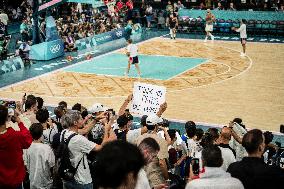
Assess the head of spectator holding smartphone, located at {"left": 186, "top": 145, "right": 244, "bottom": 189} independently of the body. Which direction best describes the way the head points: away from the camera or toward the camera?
away from the camera

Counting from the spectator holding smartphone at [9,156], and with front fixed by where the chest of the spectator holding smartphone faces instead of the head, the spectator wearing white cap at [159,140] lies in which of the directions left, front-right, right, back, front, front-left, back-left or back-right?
right

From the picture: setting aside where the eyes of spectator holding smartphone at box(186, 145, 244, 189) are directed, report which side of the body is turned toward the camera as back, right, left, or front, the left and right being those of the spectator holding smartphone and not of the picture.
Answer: back

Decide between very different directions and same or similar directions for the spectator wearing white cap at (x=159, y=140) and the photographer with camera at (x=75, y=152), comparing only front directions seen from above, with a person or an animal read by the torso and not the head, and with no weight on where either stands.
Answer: same or similar directions

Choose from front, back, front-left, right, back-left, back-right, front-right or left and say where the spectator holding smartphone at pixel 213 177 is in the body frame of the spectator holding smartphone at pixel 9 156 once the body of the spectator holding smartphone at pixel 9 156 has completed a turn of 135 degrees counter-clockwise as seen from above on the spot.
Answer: left

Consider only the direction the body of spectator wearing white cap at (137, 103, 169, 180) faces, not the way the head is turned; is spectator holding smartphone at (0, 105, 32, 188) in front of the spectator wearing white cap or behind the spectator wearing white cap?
behind

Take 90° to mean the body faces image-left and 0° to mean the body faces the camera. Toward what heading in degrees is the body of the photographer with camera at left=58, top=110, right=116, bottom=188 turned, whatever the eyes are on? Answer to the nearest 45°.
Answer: approximately 225°

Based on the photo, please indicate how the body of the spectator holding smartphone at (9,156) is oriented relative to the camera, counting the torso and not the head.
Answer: away from the camera

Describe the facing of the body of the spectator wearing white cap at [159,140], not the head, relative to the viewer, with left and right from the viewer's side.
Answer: facing away from the viewer and to the right of the viewer
